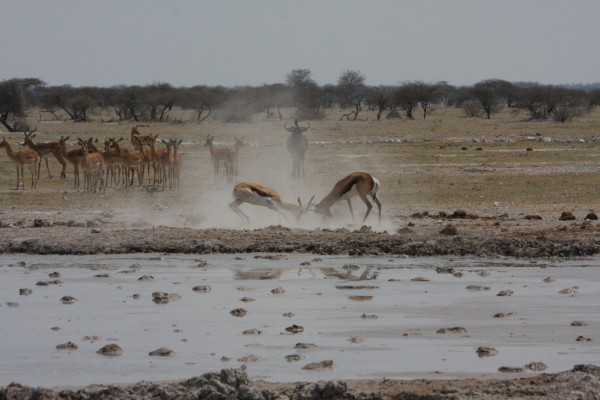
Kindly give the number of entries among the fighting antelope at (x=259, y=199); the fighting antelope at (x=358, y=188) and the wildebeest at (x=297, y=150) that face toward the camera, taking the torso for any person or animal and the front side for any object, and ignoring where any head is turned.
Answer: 1

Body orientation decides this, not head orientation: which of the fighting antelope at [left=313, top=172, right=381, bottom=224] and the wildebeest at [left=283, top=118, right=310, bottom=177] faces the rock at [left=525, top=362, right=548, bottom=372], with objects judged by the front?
the wildebeest

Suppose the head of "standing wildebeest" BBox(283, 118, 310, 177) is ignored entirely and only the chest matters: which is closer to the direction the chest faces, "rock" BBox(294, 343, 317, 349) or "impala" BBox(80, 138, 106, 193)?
the rock

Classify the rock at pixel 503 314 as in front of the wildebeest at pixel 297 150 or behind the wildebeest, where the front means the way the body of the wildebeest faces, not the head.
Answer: in front

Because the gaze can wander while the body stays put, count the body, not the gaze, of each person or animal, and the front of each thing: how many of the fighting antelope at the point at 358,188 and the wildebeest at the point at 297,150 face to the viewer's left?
1

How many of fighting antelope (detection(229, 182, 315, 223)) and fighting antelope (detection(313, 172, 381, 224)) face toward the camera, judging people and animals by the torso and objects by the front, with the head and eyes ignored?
0

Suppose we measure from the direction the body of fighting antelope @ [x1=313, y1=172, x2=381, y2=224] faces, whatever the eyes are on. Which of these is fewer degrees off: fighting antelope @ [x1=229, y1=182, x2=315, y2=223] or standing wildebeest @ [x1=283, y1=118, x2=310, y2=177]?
the fighting antelope

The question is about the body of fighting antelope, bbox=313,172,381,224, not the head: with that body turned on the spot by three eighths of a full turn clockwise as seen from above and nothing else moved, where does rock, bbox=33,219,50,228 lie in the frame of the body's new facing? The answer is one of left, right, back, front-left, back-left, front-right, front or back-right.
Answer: back-left

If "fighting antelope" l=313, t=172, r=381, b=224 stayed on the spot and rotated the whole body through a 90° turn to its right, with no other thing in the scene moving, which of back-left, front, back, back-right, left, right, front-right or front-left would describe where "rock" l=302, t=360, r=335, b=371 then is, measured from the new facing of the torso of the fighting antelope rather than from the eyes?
back

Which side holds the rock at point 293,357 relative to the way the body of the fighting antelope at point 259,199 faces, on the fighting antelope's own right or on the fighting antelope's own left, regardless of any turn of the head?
on the fighting antelope's own right

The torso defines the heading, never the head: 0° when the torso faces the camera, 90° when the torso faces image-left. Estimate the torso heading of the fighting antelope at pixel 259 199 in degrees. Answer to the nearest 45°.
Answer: approximately 270°

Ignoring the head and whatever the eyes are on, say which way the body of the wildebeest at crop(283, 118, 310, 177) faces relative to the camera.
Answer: toward the camera

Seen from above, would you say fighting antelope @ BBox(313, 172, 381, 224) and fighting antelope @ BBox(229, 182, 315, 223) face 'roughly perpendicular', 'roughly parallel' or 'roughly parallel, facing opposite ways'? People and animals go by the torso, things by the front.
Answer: roughly parallel, facing opposite ways

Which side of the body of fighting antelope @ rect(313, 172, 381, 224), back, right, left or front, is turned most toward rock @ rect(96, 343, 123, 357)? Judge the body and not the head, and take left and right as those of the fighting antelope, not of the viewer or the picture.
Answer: left

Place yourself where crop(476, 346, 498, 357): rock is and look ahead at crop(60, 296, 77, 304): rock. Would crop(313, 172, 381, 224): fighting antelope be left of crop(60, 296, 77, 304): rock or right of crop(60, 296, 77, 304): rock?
right

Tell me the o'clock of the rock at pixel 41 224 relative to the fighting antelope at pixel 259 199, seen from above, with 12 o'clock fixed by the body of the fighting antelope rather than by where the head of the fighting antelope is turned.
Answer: The rock is roughly at 6 o'clock from the fighting antelope.

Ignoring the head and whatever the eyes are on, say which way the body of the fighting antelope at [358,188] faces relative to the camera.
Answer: to the viewer's left

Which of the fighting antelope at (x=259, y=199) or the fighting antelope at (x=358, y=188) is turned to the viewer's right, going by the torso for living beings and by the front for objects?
the fighting antelope at (x=259, y=199)

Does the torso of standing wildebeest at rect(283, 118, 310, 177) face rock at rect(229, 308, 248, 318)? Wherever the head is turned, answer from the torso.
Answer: yes
